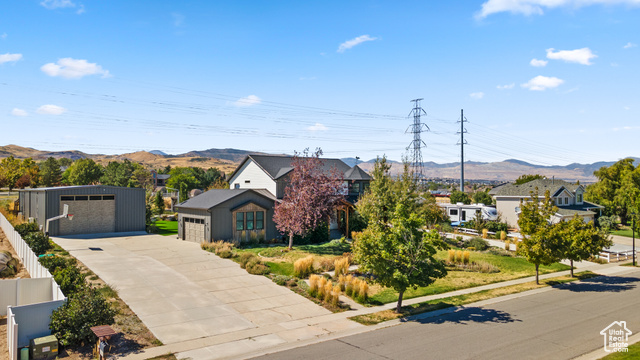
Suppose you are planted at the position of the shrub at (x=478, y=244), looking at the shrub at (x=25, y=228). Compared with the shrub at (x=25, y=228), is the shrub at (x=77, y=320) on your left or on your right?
left

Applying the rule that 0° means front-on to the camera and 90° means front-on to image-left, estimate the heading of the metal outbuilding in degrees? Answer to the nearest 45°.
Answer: approximately 0°

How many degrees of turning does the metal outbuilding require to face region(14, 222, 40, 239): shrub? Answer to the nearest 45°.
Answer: approximately 45° to its right

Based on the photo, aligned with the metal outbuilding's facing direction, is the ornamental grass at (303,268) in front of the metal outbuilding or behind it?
in front

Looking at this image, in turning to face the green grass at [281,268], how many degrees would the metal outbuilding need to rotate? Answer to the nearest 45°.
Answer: approximately 45° to its left

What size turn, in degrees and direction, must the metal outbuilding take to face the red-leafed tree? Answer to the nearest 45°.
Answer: approximately 45° to its left

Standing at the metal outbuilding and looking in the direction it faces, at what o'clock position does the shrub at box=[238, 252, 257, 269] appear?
The shrub is roughly at 11 o'clock from the metal outbuilding.

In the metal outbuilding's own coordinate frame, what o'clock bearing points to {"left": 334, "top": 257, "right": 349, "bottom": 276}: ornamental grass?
The ornamental grass is roughly at 11 o'clock from the metal outbuilding.

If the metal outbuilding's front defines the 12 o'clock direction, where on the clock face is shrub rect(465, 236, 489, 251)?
The shrub is roughly at 10 o'clock from the metal outbuilding.

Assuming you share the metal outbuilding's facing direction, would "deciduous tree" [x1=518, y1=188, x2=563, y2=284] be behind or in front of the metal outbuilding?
in front

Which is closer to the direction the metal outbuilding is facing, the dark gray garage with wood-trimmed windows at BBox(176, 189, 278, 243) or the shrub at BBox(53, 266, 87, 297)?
the shrub
